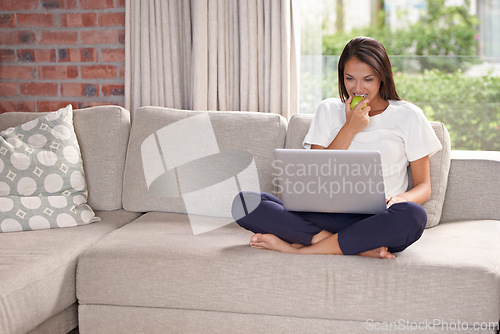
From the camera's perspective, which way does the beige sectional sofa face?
toward the camera

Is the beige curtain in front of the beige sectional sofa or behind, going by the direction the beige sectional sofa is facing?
behind
